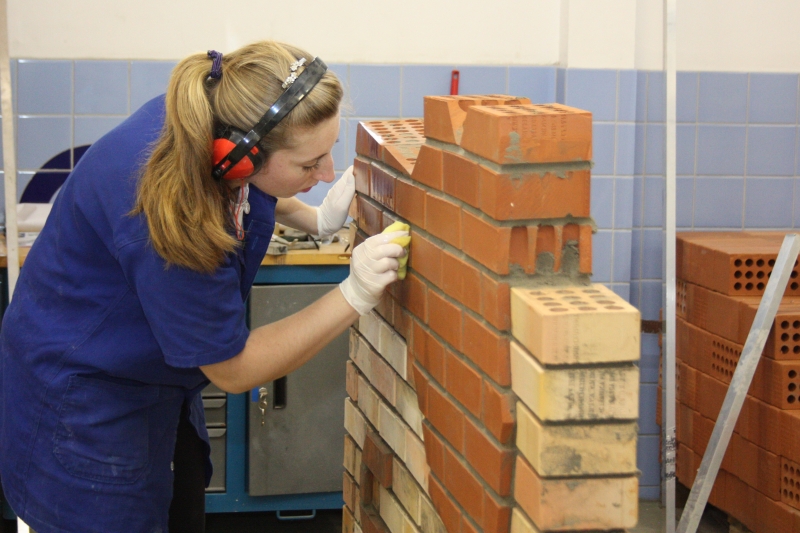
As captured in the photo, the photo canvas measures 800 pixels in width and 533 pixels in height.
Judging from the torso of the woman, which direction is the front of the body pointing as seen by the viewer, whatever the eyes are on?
to the viewer's right

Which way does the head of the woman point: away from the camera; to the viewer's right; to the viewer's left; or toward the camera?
to the viewer's right
